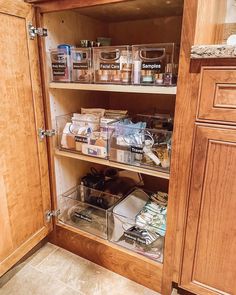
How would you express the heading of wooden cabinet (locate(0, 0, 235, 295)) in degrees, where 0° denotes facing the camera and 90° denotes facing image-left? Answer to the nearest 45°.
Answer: approximately 45°
